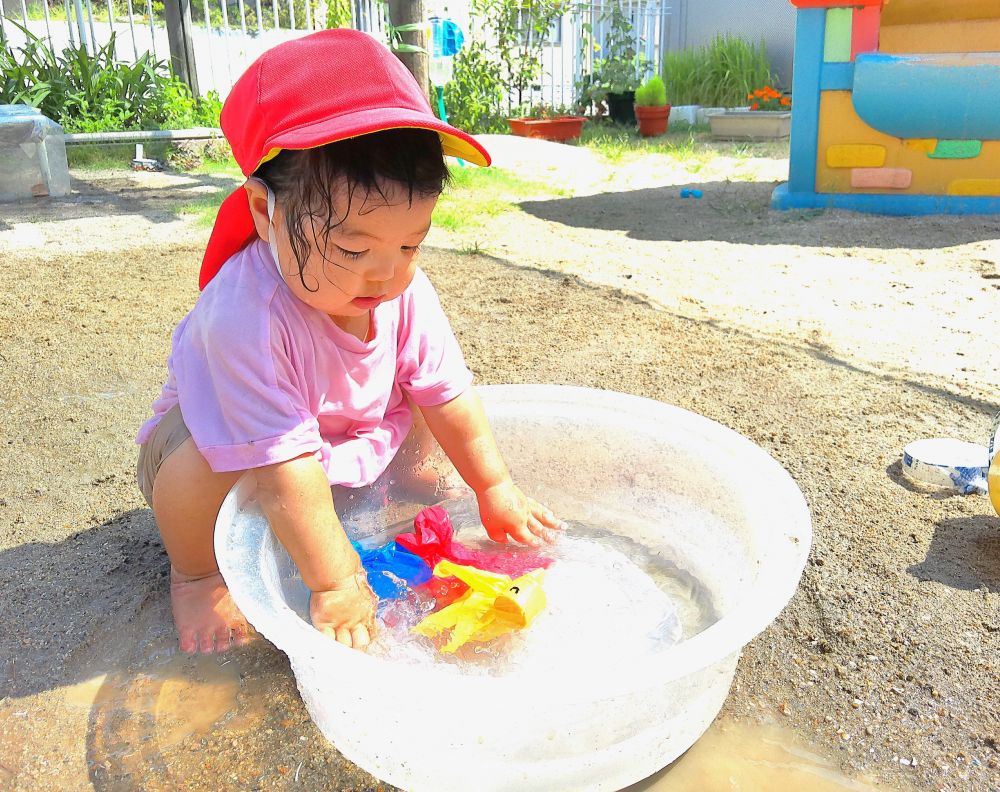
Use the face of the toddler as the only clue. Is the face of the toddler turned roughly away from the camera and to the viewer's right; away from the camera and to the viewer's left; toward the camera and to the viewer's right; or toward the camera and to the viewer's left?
toward the camera and to the viewer's right

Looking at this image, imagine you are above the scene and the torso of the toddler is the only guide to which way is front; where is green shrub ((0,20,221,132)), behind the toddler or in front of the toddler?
behind

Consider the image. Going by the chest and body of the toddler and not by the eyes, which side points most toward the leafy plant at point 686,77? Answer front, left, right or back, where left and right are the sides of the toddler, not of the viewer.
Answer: left

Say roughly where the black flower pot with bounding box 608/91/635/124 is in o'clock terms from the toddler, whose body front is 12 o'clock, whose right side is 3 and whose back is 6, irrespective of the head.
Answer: The black flower pot is roughly at 8 o'clock from the toddler.

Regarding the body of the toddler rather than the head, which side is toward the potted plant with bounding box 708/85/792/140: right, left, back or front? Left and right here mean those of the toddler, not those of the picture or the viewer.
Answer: left

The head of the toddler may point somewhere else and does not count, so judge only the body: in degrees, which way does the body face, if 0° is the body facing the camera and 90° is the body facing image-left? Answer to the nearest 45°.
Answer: approximately 315°

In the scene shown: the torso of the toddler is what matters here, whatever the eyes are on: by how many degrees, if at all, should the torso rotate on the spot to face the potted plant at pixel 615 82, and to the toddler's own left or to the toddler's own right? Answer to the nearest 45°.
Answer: approximately 135° to the toddler's own left
